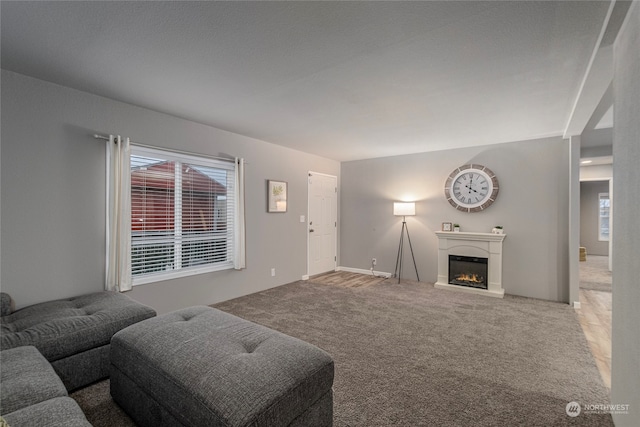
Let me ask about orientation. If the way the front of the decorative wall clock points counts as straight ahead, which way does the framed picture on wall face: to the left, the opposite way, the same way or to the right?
to the left

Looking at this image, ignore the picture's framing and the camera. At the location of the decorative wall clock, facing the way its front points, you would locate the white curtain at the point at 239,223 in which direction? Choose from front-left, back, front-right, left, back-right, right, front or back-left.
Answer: front-right

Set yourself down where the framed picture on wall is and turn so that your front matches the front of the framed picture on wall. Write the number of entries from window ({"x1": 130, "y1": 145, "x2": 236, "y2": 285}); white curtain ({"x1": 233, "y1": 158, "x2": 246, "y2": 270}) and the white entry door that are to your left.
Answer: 1

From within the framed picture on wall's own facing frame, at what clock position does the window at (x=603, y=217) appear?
The window is roughly at 10 o'clock from the framed picture on wall.

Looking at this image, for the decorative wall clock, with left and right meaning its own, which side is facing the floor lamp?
right

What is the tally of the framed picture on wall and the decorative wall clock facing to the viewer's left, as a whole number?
0

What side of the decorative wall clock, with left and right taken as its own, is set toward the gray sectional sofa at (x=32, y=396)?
front

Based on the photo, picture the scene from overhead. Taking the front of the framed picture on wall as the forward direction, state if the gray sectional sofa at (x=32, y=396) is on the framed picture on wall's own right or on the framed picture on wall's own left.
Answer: on the framed picture on wall's own right

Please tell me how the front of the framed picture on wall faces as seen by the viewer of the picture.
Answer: facing the viewer and to the right of the viewer

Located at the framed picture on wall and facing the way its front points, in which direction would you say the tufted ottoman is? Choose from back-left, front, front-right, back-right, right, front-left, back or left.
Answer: front-right

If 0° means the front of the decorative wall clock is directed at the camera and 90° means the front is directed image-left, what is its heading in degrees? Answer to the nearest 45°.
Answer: approximately 0°

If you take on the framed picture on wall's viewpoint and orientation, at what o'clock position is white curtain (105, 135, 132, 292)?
The white curtain is roughly at 3 o'clock from the framed picture on wall.
